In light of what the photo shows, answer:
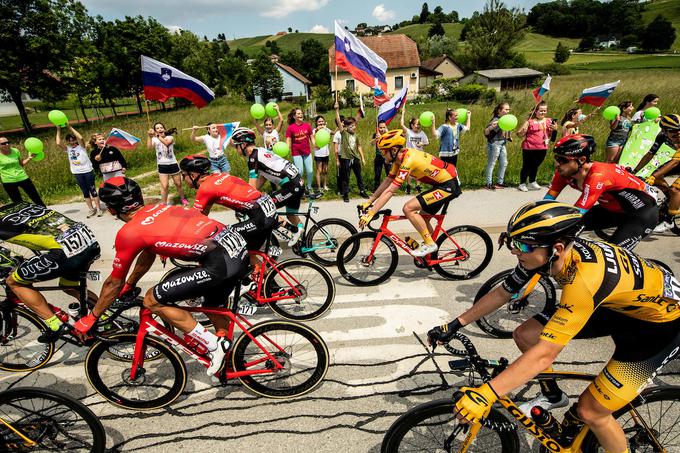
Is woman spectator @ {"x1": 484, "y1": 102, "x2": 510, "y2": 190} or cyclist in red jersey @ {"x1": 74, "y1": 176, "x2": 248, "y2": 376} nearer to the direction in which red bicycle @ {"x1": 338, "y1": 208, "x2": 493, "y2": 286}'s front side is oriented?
the cyclist in red jersey

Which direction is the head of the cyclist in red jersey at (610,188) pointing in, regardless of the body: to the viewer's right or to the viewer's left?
to the viewer's left

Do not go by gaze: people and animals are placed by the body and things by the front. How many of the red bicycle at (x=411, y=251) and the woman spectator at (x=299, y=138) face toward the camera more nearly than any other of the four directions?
1

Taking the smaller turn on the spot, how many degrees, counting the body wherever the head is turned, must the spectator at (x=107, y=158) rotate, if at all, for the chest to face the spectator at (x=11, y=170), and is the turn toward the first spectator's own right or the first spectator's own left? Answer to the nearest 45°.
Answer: approximately 90° to the first spectator's own right

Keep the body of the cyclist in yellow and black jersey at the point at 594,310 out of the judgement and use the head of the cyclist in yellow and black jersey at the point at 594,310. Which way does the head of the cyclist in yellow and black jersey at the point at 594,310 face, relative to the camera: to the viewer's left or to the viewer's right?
to the viewer's left

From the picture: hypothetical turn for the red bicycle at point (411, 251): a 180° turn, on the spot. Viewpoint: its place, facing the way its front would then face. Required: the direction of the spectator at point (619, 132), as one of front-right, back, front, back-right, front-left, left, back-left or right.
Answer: front-left

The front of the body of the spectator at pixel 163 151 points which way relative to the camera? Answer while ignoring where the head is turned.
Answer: toward the camera

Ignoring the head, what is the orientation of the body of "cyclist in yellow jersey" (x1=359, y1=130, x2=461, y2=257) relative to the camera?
to the viewer's left

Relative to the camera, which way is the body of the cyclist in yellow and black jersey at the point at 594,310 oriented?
to the viewer's left

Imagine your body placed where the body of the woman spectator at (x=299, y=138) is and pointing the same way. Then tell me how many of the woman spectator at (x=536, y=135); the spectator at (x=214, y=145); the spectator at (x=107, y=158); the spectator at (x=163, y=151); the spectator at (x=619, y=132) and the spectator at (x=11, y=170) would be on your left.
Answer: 2

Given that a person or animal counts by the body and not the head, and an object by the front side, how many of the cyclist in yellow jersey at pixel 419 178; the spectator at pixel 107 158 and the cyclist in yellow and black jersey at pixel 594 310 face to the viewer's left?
2

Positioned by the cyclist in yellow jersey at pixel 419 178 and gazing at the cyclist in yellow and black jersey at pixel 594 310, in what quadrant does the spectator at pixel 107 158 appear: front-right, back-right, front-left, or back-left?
back-right

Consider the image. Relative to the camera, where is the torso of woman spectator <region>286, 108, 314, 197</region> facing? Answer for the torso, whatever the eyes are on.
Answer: toward the camera

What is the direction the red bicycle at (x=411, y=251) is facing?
to the viewer's left
